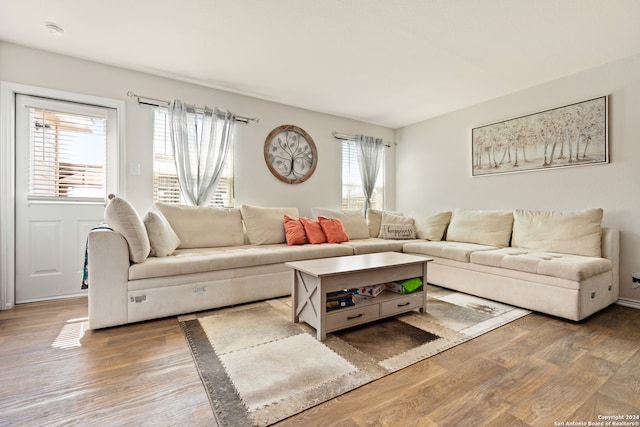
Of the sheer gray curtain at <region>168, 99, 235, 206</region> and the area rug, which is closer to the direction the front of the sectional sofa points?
the area rug

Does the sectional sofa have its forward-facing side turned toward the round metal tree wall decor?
no

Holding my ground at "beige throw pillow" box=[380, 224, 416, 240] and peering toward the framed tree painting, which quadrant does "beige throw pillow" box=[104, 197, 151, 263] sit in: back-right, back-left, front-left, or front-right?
back-right

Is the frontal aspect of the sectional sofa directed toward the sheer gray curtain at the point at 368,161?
no

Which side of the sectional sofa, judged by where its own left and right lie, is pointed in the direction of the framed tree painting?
left

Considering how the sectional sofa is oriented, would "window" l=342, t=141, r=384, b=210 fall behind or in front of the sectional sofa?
behind

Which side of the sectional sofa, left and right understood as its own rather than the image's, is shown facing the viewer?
front
